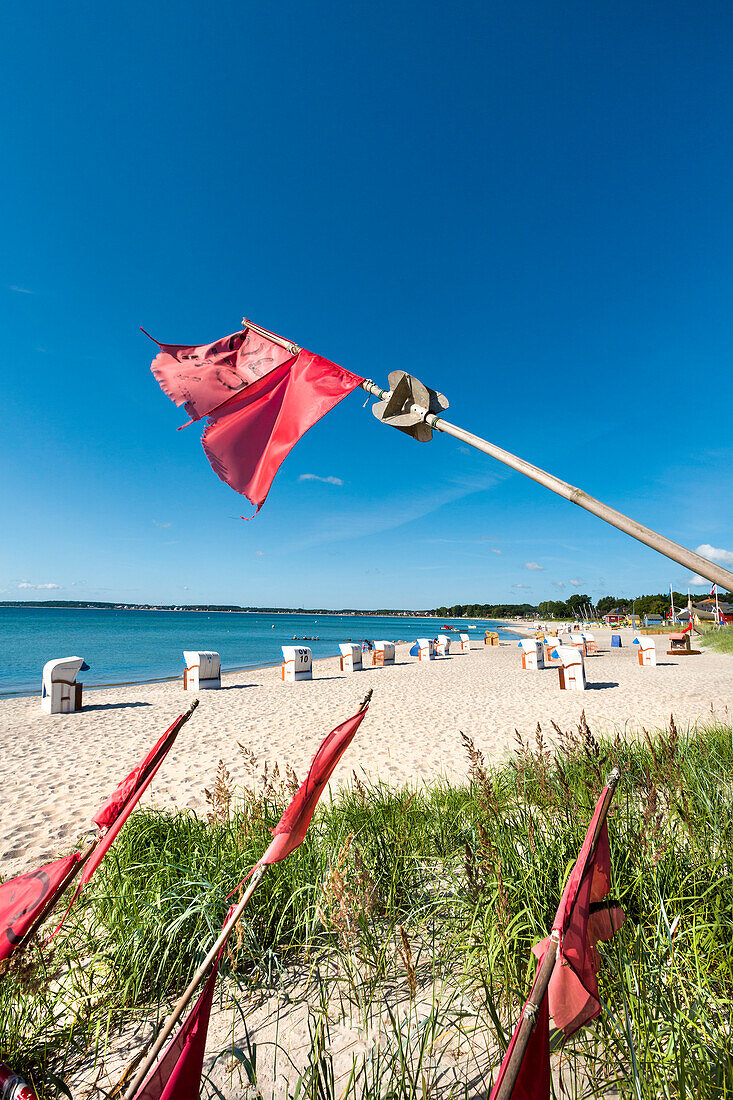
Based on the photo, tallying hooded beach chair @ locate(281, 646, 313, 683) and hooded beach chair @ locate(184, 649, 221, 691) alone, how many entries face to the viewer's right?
0

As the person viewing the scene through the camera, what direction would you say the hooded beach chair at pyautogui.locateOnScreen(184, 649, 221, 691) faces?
facing away from the viewer and to the left of the viewer

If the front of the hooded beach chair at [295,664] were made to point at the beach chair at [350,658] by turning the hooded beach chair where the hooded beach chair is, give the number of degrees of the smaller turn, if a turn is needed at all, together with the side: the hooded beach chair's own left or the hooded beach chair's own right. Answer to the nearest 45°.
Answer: approximately 90° to the hooded beach chair's own right

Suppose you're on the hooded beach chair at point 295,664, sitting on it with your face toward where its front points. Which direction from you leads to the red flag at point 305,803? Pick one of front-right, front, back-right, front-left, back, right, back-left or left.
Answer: back-left

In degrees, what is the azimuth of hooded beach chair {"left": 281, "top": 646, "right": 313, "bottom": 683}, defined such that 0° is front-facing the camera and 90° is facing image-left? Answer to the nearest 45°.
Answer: approximately 135°

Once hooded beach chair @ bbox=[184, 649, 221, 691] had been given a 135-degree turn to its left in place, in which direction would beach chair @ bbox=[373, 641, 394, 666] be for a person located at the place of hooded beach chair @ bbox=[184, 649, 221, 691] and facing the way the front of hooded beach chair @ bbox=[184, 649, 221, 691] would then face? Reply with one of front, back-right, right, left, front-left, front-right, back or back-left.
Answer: back-left

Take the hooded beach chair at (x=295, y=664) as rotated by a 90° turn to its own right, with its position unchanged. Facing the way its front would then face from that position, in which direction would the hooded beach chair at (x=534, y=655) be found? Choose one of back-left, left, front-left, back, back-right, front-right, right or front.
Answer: front-right

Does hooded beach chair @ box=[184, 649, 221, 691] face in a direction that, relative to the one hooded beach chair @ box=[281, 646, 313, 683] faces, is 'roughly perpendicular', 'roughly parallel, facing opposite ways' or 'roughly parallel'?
roughly parallel

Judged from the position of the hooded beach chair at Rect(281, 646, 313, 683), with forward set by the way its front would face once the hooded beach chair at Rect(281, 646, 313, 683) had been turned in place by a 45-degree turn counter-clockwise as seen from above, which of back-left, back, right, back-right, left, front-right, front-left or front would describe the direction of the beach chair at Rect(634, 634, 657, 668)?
back

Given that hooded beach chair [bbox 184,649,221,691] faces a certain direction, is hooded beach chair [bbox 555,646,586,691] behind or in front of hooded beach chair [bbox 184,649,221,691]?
behind

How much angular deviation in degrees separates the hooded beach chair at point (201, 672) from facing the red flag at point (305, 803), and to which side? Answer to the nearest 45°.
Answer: approximately 135° to its left

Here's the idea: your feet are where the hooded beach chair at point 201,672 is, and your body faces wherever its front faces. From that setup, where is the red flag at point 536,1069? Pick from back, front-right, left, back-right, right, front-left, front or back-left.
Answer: back-left

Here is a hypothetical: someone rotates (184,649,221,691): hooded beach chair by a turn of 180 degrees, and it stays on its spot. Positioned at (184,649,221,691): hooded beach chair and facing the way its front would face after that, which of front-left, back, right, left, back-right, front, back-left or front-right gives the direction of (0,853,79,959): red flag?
front-right

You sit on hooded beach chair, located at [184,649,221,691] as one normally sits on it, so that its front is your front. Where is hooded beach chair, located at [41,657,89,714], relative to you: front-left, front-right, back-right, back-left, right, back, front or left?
left

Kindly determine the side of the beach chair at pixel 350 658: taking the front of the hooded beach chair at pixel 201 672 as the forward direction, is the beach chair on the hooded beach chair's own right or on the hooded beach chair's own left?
on the hooded beach chair's own right

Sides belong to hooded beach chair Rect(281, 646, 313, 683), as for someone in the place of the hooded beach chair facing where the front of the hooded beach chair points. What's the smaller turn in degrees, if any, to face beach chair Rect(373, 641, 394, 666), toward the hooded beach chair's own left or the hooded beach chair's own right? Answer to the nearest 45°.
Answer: approximately 90° to the hooded beach chair's own right

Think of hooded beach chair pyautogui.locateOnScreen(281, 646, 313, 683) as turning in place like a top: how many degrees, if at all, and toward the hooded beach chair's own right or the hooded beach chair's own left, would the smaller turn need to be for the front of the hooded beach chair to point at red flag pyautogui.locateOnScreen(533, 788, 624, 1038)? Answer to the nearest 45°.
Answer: approximately 135° to the hooded beach chair's own left

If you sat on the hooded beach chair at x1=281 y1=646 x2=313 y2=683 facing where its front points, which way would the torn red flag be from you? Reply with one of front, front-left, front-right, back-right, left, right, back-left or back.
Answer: back-left

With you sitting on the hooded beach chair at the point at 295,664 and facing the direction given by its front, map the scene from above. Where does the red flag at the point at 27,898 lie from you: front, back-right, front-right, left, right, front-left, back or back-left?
back-left

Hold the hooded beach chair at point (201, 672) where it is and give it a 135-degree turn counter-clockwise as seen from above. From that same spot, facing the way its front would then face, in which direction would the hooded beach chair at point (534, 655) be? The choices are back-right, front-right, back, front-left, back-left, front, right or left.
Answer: left

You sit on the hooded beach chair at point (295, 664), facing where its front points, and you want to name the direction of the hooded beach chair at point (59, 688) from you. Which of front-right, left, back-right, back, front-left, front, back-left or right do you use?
left
